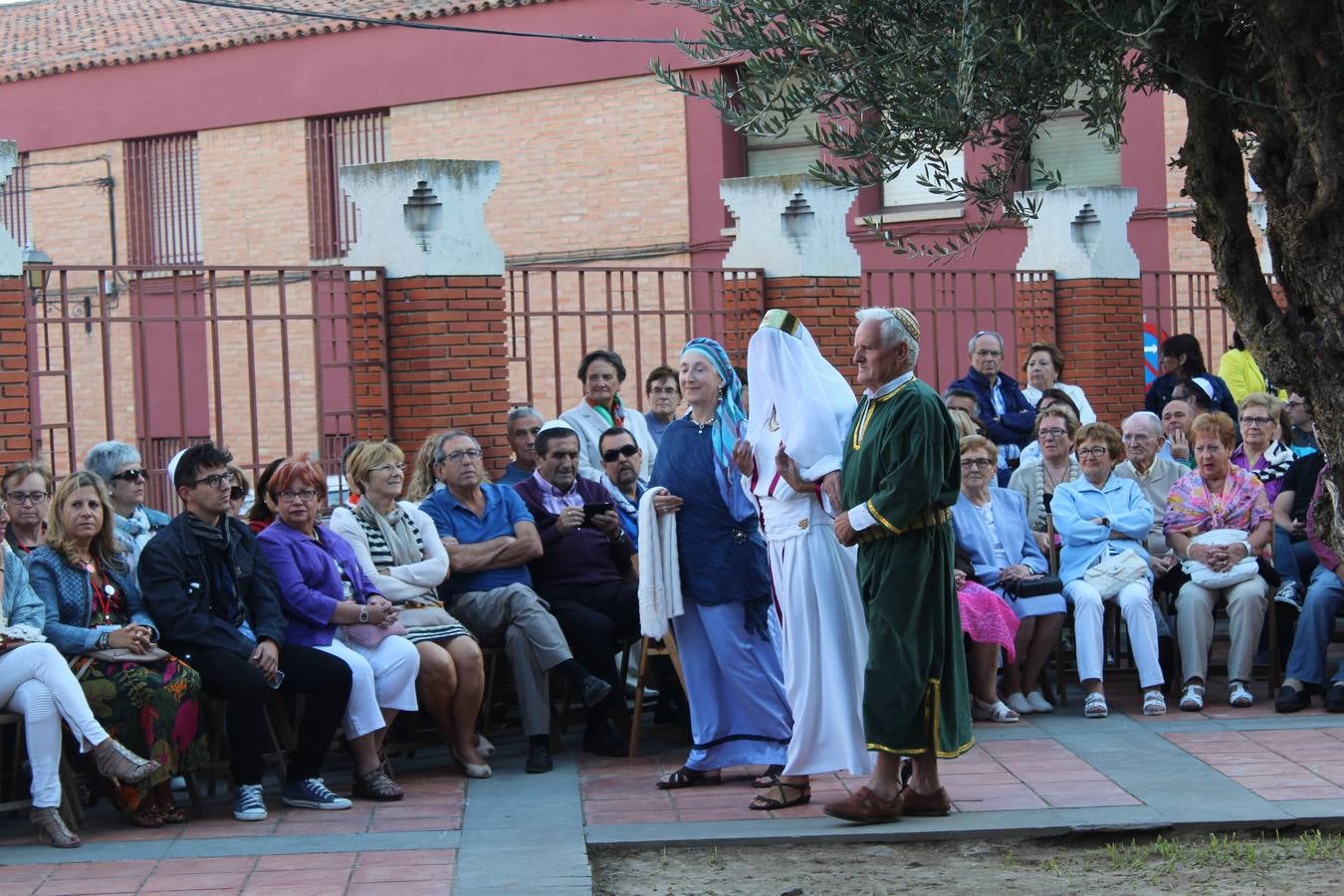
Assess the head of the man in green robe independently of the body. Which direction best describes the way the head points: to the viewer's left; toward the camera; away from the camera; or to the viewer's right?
to the viewer's left

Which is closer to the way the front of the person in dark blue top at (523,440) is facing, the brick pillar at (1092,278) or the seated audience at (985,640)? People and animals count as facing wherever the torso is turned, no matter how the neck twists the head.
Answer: the seated audience

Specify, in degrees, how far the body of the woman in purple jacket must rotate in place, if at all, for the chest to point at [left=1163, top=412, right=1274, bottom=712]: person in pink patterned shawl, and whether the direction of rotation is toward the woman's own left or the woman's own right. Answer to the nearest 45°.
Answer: approximately 45° to the woman's own left

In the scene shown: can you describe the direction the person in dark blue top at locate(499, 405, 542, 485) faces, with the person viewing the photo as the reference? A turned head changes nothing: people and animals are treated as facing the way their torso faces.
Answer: facing the viewer and to the right of the viewer

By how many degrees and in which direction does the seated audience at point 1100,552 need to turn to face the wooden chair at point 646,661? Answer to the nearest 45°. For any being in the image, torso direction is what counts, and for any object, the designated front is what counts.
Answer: approximately 45° to their right

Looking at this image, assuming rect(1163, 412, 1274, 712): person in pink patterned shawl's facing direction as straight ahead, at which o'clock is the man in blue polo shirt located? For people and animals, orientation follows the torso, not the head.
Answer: The man in blue polo shirt is roughly at 2 o'clock from the person in pink patterned shawl.

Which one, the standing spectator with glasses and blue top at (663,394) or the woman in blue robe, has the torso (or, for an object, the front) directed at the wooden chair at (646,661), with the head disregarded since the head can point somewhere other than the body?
the standing spectator with glasses and blue top

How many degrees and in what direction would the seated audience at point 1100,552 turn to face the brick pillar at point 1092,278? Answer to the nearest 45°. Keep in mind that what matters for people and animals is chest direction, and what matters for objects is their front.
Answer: approximately 180°

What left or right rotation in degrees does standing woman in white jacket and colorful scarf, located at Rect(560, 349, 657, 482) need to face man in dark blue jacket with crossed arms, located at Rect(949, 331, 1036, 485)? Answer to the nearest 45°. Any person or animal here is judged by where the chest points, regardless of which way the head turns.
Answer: approximately 135° to their left

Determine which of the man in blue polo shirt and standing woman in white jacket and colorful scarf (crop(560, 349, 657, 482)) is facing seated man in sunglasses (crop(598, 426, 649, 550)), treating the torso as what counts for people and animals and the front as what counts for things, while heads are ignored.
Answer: standing woman in white jacket and colorful scarf (crop(560, 349, 657, 482))

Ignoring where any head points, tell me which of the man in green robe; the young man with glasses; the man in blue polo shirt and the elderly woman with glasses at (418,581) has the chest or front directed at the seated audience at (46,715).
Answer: the man in green robe

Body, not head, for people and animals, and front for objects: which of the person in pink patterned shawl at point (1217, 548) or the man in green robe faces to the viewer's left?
the man in green robe

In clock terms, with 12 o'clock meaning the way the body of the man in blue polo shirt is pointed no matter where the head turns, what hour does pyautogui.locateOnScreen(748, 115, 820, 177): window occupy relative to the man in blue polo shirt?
The window is roughly at 8 o'clock from the man in blue polo shirt.

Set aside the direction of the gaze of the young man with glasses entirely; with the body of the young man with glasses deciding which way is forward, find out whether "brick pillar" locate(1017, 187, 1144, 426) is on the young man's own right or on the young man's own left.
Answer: on the young man's own left

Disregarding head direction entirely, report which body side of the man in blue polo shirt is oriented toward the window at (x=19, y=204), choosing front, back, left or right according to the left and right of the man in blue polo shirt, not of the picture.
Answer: back
